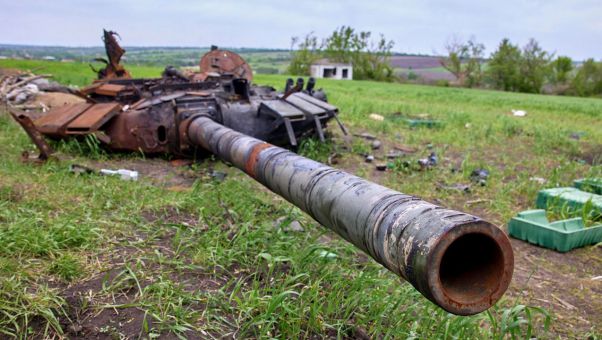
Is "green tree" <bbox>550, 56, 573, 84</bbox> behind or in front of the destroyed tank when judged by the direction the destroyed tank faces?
behind

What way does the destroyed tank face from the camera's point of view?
toward the camera

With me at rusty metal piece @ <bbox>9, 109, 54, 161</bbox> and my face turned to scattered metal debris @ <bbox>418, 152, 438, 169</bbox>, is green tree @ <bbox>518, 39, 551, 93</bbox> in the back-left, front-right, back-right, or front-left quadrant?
front-left

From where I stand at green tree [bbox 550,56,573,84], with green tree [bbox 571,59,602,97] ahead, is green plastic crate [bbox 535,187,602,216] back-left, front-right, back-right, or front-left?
front-right

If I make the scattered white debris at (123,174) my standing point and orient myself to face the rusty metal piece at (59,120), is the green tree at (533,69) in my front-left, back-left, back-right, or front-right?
front-right

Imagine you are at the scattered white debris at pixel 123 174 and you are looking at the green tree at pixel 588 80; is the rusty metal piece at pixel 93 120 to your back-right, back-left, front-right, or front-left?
front-left

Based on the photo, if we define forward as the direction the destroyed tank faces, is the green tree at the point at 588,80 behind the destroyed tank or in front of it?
behind

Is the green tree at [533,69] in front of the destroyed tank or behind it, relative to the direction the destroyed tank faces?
behind
